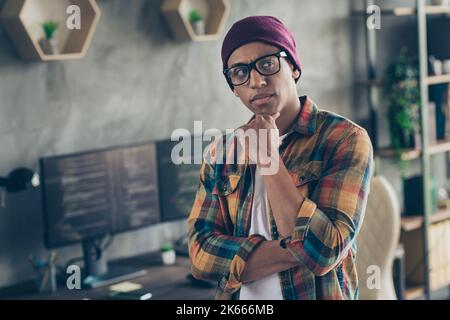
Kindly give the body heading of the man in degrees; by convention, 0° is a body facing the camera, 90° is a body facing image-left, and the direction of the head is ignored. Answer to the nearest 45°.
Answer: approximately 45°

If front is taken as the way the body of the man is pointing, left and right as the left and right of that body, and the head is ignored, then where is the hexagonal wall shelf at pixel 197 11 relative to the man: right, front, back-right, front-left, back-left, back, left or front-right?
back-right

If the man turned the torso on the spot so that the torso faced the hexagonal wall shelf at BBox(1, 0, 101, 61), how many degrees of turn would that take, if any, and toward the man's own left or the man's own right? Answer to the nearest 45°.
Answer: approximately 90° to the man's own right

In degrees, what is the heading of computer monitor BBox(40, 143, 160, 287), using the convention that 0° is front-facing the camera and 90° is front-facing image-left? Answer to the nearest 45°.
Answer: approximately 315°

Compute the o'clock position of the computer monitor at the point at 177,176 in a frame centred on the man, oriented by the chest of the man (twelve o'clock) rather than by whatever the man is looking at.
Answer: The computer monitor is roughly at 4 o'clock from the man.

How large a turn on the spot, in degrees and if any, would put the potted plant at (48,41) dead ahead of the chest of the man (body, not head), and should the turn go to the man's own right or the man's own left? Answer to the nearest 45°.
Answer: approximately 90° to the man's own right

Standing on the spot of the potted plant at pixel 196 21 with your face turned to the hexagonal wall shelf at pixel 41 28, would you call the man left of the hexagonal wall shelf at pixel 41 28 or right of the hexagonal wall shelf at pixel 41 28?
left
